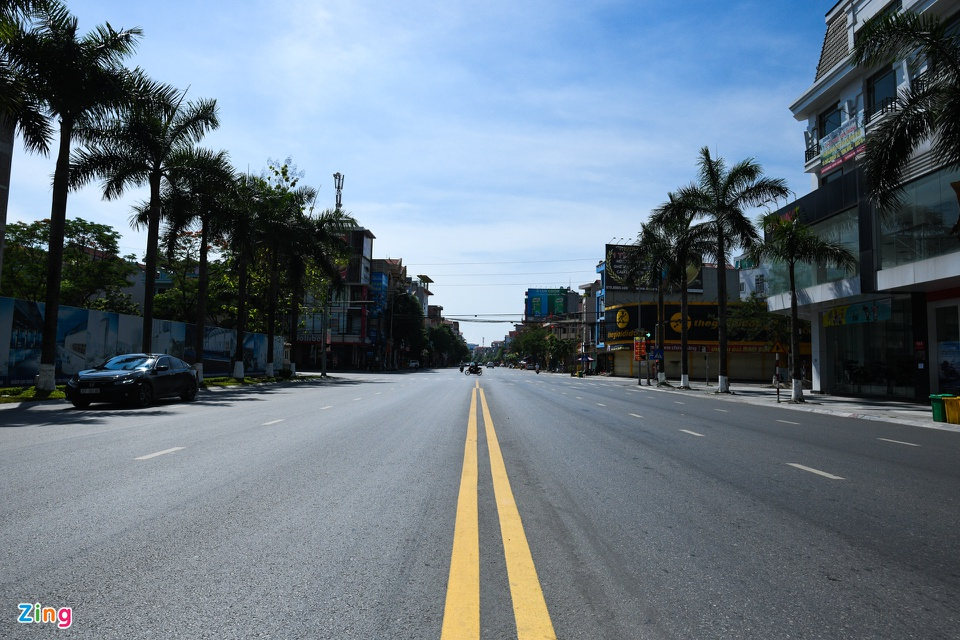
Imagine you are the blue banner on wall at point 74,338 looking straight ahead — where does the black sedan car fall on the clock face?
The black sedan car is roughly at 1 o'clock from the blue banner on wall.

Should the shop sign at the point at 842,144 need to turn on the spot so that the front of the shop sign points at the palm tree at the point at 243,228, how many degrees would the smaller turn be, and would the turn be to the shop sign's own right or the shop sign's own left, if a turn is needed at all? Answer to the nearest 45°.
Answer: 0° — it already faces it

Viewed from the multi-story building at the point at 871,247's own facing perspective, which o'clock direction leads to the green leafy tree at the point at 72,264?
The green leafy tree is roughly at 1 o'clock from the multi-story building.

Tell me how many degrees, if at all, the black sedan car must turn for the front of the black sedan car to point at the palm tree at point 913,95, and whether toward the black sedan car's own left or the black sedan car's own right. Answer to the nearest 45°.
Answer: approximately 90° to the black sedan car's own left

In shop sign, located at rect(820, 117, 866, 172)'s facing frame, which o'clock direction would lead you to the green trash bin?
The green trash bin is roughly at 10 o'clock from the shop sign.

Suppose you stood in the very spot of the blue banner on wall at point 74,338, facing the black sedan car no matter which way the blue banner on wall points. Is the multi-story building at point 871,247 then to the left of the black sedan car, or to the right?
left

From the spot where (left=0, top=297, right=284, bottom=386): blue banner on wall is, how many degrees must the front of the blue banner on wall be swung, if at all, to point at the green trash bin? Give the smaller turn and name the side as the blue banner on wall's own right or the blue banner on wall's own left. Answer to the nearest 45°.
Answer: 0° — it already faces it

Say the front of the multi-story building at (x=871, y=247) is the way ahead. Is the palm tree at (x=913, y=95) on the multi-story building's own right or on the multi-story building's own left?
on the multi-story building's own left

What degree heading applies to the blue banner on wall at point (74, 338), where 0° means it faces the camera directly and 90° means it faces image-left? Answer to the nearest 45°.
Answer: approximately 315°

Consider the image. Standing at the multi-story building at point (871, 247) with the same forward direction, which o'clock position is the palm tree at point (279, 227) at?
The palm tree is roughly at 1 o'clock from the multi-story building.
